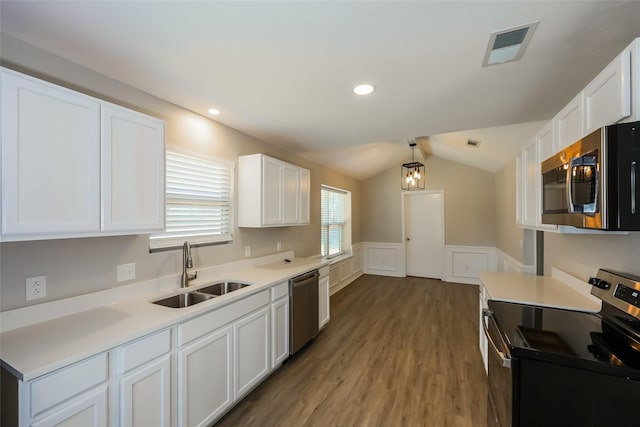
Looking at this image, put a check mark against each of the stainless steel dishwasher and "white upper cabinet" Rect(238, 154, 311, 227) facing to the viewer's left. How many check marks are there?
0

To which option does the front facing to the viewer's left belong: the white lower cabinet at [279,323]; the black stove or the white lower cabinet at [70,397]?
the black stove

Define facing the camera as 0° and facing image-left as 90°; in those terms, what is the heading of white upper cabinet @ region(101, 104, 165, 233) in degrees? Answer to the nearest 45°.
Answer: approximately 315°

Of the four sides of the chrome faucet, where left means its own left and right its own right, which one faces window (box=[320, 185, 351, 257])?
left

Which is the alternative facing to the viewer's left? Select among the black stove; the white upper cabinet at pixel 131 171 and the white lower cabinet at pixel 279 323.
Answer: the black stove

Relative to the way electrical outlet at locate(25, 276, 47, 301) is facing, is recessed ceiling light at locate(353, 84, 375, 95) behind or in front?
in front

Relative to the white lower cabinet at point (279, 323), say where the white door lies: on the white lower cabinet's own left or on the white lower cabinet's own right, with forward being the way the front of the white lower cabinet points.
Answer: on the white lower cabinet's own left

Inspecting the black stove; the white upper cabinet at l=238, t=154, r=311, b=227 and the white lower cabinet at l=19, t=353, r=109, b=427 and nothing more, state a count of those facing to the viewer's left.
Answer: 1

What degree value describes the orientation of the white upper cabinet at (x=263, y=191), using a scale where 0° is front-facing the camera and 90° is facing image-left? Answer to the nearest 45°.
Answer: approximately 315°
